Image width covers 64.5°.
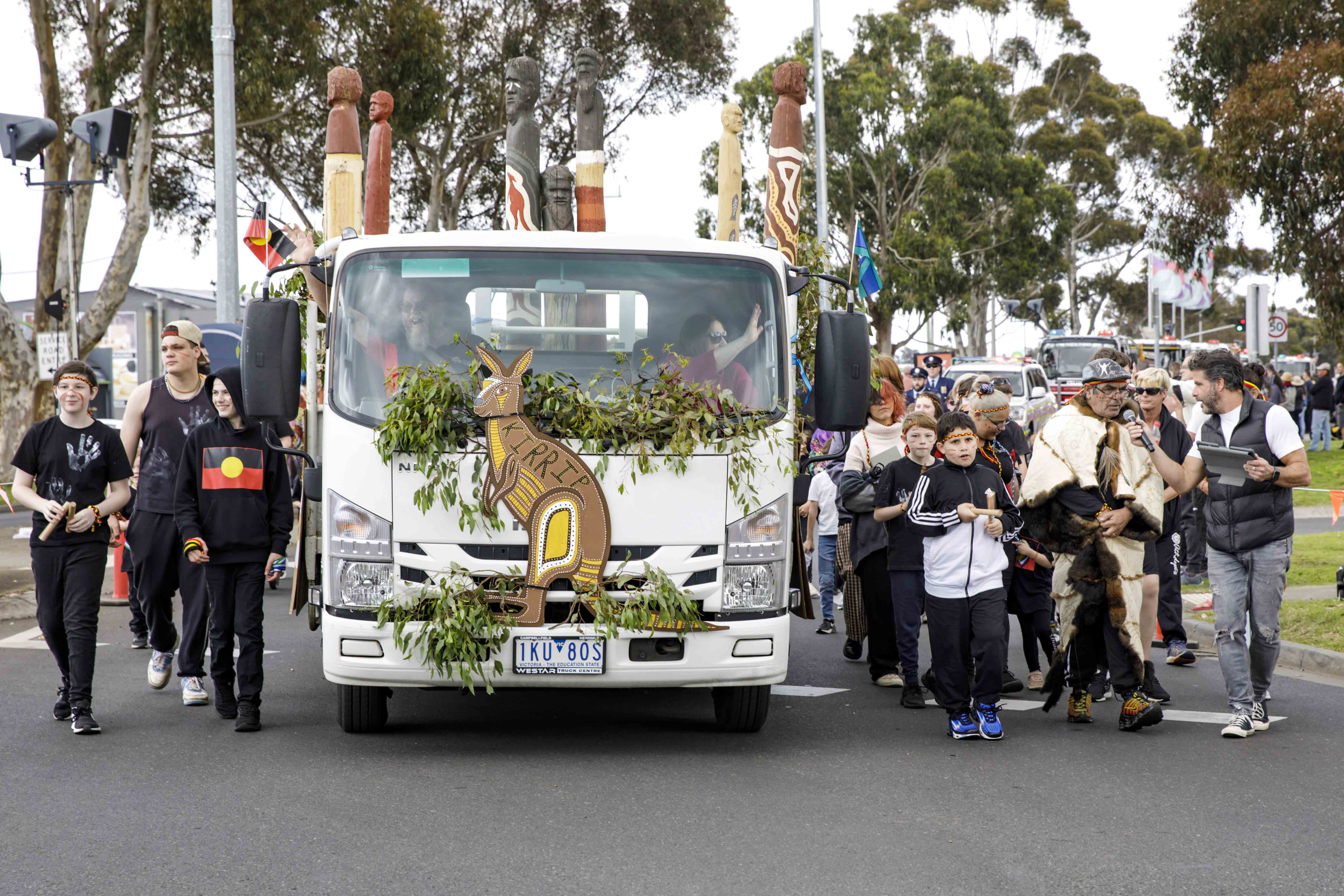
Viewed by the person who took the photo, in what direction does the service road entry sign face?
facing the viewer

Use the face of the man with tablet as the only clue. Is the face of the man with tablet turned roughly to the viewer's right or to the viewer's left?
to the viewer's left

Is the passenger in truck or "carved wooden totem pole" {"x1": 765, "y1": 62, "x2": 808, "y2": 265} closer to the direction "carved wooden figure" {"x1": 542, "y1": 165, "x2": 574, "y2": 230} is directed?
the passenger in truck

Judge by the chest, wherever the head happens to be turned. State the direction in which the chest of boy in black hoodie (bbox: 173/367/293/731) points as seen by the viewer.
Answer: toward the camera

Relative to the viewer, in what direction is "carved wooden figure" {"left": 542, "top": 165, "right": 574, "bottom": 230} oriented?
toward the camera

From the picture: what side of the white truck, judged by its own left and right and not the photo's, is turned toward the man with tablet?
left

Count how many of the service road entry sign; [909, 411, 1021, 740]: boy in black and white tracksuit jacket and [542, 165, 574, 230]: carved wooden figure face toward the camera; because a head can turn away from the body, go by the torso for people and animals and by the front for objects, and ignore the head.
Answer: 3

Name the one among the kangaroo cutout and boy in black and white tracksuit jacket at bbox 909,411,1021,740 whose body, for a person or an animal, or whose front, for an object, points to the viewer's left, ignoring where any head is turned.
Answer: the kangaroo cutout

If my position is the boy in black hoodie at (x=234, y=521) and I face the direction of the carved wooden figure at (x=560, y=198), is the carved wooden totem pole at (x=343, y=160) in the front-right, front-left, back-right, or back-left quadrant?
front-left

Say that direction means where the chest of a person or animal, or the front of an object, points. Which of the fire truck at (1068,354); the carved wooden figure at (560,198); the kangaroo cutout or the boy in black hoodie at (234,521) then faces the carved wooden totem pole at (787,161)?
the fire truck

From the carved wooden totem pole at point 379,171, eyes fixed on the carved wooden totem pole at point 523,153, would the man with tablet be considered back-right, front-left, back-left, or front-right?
front-right

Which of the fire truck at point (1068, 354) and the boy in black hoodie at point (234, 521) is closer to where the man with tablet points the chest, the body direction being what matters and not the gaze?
the boy in black hoodie

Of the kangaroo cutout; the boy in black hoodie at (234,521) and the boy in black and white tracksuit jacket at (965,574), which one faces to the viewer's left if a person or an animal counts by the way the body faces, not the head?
the kangaroo cutout
